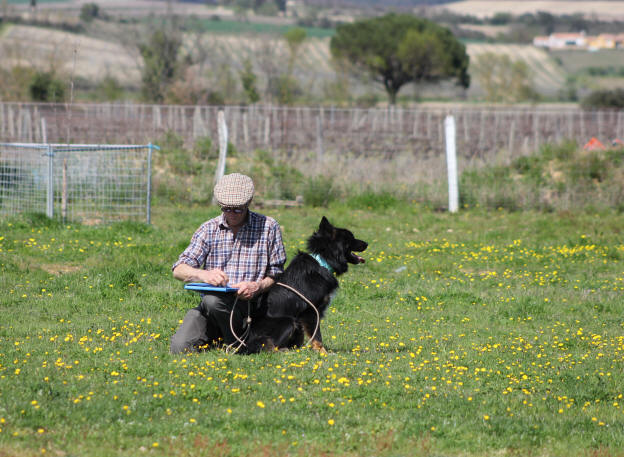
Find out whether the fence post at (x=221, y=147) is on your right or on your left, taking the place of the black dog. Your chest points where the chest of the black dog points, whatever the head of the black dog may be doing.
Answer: on your left

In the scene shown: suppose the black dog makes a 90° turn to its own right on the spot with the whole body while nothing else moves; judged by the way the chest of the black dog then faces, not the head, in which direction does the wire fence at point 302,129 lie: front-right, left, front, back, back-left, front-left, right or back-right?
back

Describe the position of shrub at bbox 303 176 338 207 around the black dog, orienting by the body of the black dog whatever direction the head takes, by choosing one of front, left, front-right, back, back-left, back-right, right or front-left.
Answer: left

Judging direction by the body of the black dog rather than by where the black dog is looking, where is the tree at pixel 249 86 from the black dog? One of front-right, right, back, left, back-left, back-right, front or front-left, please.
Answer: left

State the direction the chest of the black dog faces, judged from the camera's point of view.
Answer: to the viewer's right

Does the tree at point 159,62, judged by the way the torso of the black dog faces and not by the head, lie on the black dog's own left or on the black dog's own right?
on the black dog's own left
